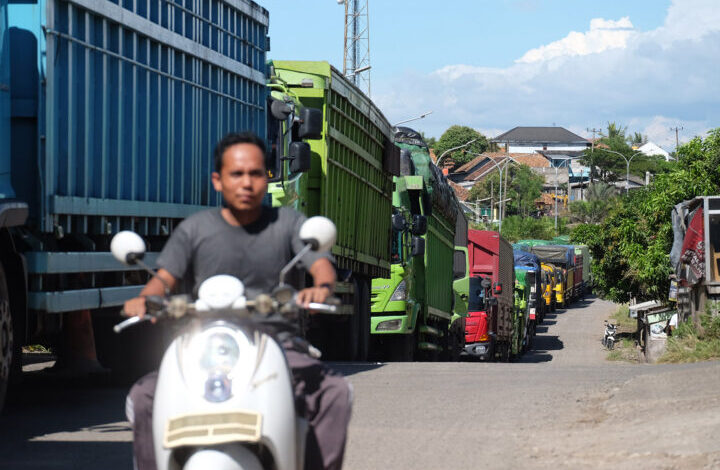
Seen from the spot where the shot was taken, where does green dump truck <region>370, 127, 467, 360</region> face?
facing the viewer and to the left of the viewer

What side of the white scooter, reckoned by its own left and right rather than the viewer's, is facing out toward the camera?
front

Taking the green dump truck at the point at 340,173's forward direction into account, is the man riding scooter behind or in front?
in front

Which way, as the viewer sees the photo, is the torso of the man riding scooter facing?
toward the camera

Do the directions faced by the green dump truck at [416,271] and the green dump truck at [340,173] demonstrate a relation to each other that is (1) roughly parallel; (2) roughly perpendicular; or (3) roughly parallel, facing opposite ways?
roughly parallel

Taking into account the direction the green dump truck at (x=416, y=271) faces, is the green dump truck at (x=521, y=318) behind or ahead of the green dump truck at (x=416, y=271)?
behind

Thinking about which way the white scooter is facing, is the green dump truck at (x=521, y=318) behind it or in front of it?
behind

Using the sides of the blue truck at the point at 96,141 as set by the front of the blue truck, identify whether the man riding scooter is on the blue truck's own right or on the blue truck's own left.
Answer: on the blue truck's own left

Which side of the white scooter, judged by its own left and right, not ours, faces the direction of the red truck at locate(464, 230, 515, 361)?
back

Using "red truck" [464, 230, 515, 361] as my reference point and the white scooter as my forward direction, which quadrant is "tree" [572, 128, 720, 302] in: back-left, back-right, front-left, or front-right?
back-left

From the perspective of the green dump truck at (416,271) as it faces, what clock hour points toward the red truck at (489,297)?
The red truck is roughly at 5 o'clock from the green dump truck.

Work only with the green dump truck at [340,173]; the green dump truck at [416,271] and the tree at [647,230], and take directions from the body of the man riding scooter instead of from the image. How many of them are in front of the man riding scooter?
0

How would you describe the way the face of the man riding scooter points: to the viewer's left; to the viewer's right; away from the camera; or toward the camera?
toward the camera
